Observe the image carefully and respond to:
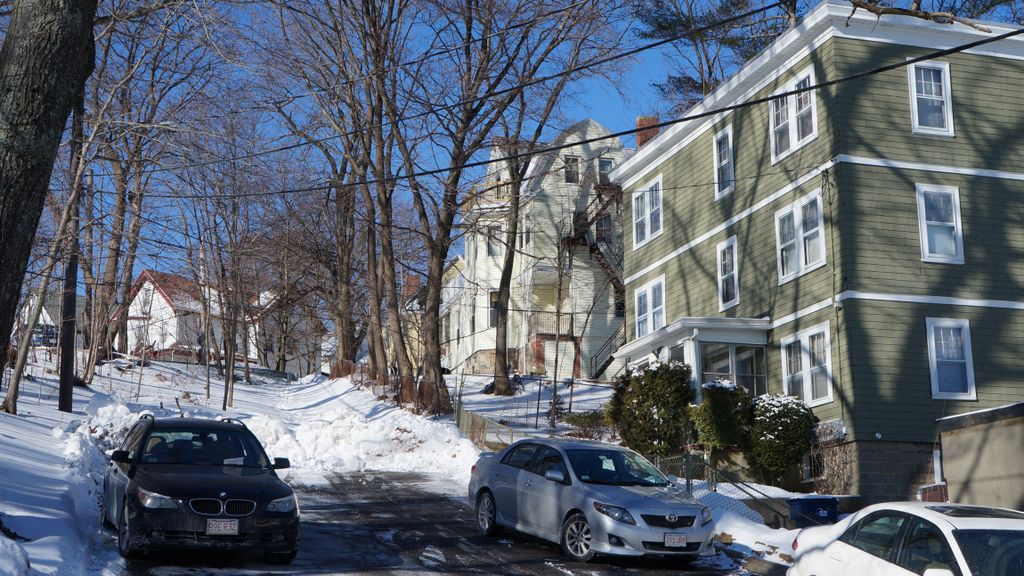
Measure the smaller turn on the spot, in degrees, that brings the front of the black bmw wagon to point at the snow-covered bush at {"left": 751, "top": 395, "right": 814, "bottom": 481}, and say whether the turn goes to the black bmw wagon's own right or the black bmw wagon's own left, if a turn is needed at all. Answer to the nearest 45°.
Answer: approximately 135° to the black bmw wagon's own left

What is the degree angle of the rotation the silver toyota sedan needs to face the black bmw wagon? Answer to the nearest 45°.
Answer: approximately 90° to its right

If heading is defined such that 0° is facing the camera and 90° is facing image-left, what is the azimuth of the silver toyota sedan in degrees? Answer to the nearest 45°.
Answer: approximately 315°

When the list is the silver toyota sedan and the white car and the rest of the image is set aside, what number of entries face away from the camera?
0

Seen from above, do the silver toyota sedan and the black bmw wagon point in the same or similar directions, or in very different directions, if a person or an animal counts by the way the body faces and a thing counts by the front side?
same or similar directions

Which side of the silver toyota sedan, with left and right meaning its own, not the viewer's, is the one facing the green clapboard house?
left

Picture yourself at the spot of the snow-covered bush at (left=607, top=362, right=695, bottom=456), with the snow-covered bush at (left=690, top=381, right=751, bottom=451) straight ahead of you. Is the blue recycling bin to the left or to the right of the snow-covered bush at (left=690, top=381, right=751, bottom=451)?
right

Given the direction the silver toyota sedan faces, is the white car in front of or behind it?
in front

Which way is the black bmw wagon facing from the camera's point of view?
toward the camera

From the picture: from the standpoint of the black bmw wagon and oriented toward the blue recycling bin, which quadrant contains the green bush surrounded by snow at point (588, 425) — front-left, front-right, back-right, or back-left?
front-left
